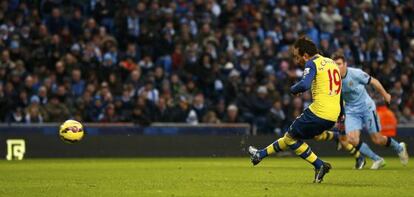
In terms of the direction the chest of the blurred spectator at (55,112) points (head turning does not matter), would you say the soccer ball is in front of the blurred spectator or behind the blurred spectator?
in front

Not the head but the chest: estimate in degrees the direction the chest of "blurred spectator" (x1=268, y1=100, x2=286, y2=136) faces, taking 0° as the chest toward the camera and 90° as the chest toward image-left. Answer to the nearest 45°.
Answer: approximately 0°

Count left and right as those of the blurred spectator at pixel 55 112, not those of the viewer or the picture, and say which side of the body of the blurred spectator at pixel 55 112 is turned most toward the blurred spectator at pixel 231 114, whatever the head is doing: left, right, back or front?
left

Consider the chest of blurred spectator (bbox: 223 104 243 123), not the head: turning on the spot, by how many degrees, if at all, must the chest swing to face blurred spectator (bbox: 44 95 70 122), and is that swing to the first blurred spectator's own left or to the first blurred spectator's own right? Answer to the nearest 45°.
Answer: approximately 90° to the first blurred spectator's own right

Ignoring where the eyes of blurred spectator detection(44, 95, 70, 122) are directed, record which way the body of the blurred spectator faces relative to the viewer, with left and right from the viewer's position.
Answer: facing the viewer

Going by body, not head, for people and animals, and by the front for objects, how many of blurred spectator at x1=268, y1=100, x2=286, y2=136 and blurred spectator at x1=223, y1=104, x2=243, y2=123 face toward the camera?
2

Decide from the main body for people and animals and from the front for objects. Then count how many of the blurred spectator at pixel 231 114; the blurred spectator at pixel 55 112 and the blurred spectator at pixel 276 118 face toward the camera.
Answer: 3

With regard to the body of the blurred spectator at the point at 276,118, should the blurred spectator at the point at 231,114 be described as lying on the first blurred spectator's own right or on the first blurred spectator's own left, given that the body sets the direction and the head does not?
on the first blurred spectator's own right

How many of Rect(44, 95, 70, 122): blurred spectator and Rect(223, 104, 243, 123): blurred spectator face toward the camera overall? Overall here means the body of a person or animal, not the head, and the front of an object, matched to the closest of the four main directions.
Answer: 2

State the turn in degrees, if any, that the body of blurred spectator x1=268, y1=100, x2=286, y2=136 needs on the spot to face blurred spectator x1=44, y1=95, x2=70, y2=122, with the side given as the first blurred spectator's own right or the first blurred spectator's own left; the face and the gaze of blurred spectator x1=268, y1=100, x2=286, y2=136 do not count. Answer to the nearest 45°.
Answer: approximately 90° to the first blurred spectator's own right

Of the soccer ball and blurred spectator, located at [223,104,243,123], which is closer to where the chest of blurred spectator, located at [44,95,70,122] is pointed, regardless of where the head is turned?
the soccer ball

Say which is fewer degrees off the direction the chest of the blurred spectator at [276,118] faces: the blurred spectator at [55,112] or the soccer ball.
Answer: the soccer ball

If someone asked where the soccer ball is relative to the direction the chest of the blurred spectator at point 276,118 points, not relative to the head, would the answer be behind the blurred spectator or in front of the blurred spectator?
in front
